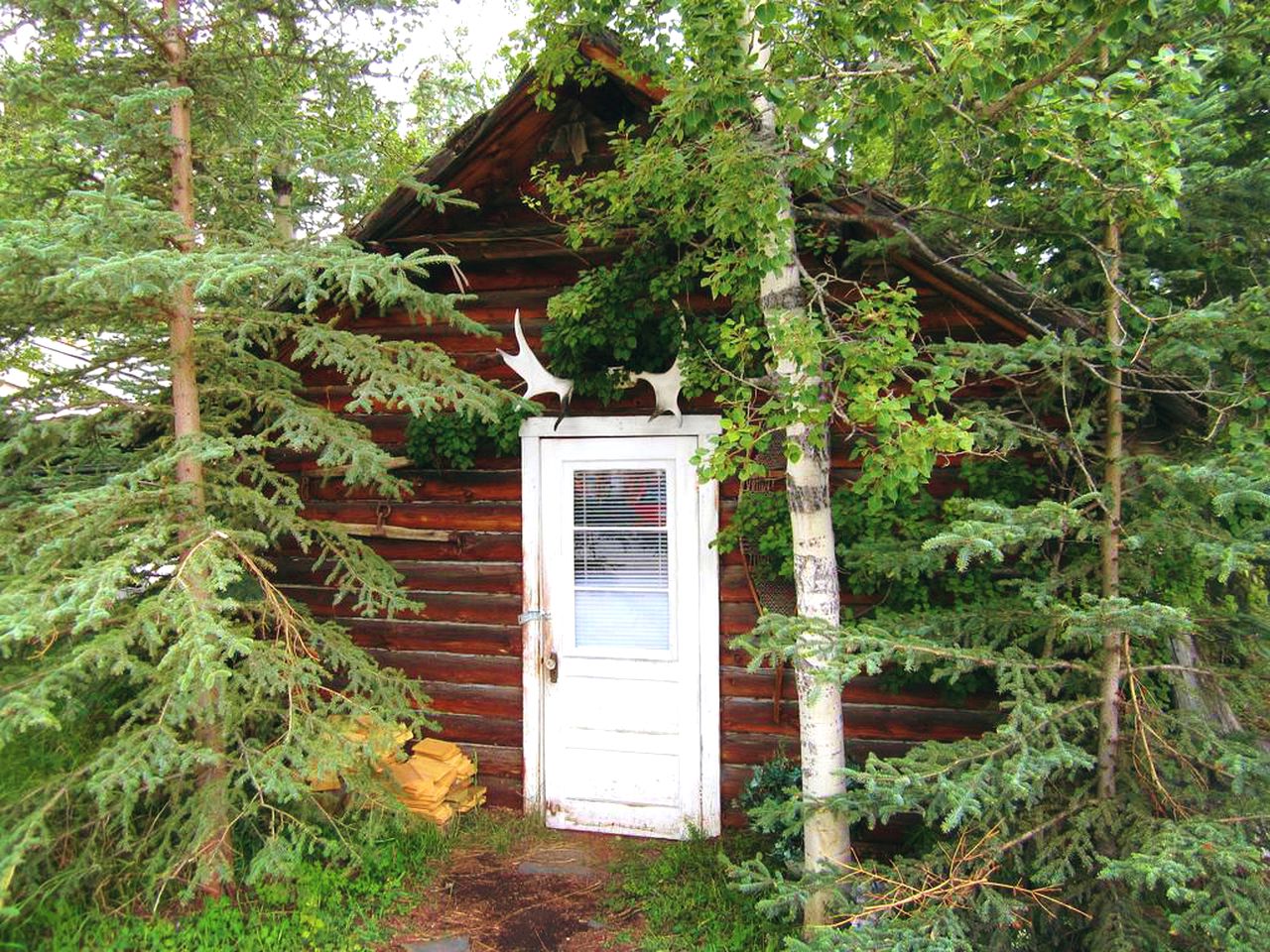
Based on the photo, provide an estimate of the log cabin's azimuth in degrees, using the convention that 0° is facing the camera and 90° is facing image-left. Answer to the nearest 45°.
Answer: approximately 0°

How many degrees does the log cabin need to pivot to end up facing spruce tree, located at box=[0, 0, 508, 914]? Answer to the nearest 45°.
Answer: approximately 45° to its right

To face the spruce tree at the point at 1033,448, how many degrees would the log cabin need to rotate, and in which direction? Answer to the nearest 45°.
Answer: approximately 45° to its left

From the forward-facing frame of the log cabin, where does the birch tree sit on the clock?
The birch tree is roughly at 11 o'clock from the log cabin.
